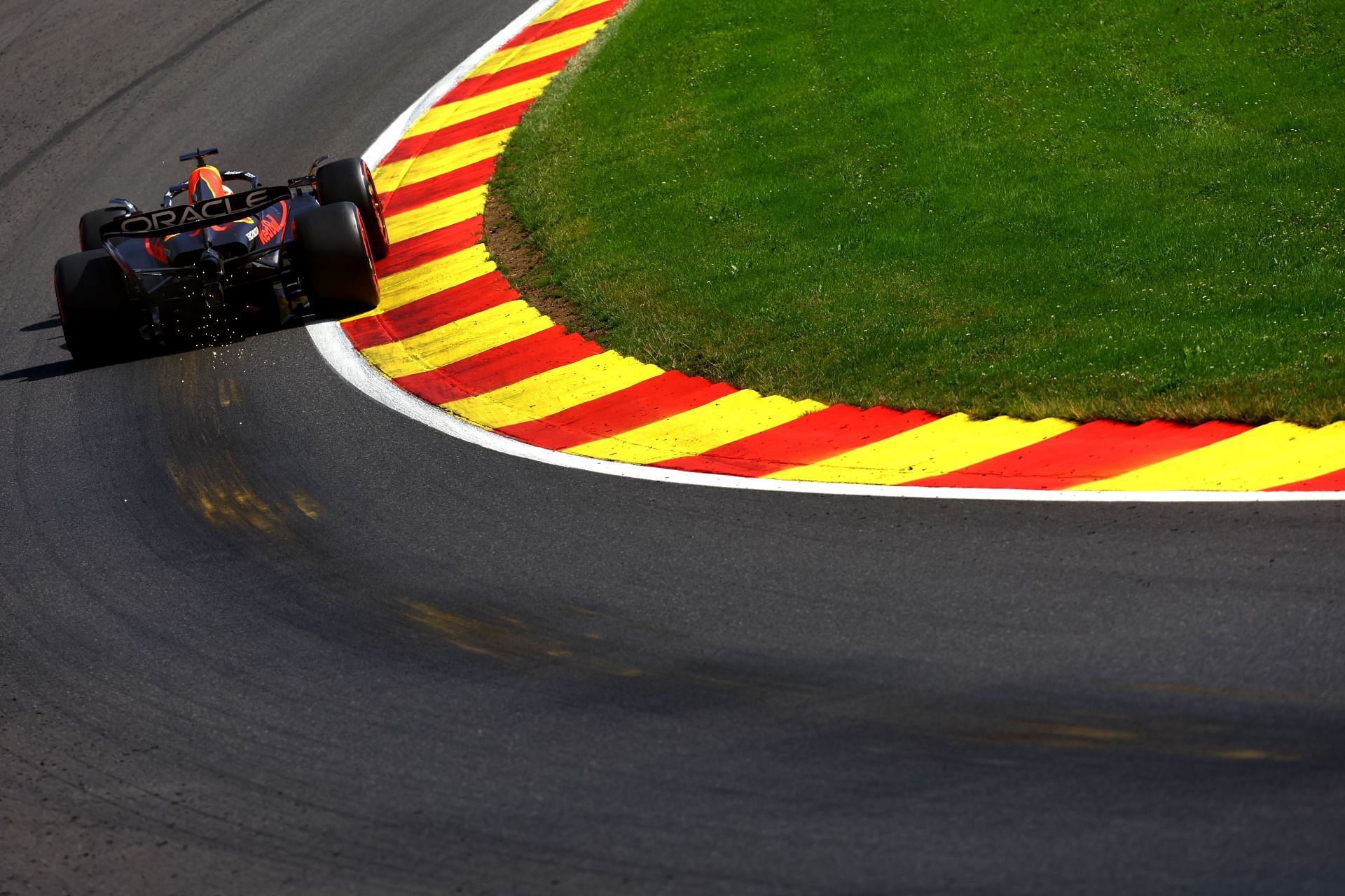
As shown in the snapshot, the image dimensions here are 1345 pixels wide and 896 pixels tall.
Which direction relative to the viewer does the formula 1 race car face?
away from the camera
